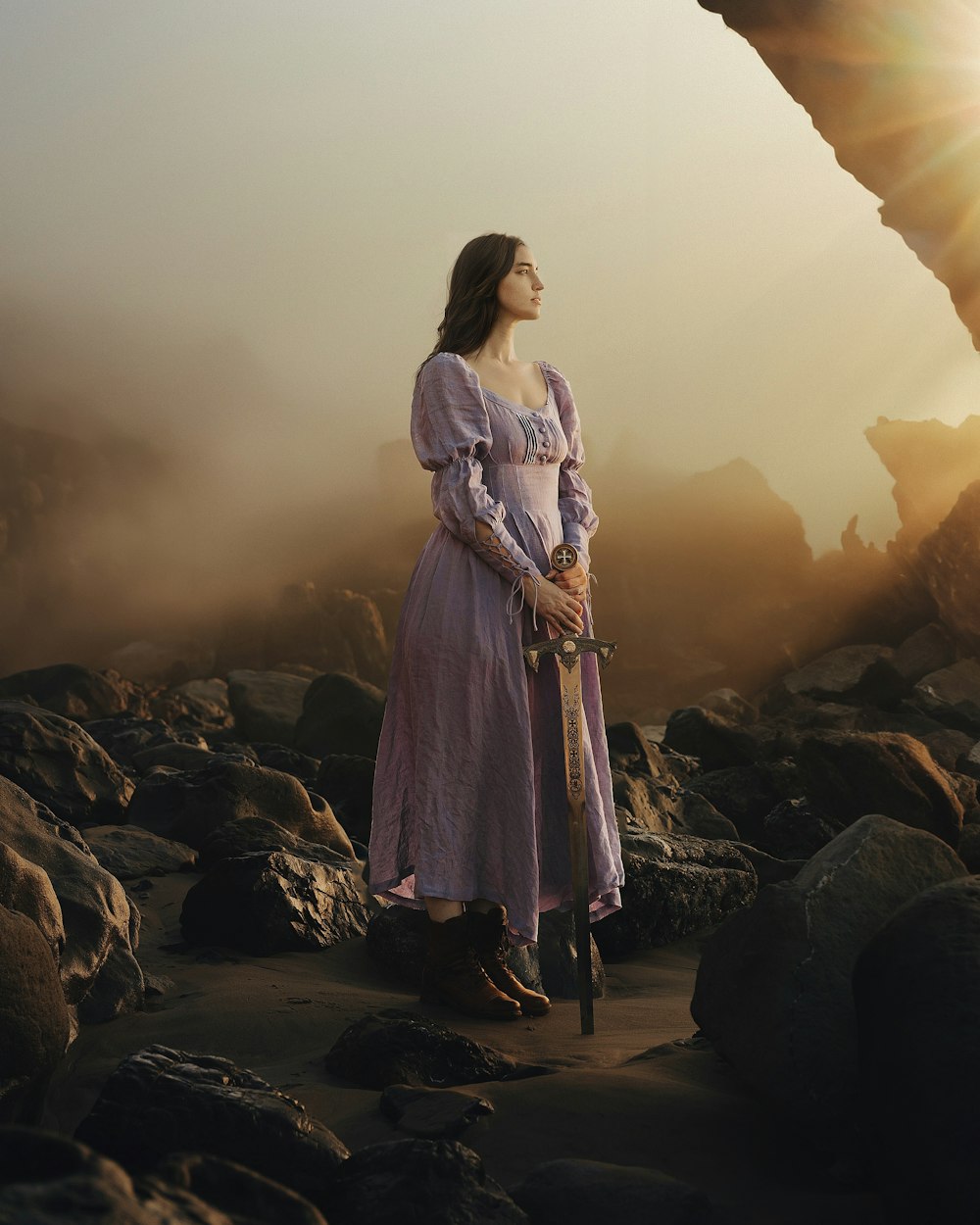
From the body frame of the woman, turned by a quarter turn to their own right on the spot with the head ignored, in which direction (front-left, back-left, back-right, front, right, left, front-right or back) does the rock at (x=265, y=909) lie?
right

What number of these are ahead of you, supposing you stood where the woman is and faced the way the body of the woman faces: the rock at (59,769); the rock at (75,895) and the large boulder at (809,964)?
1

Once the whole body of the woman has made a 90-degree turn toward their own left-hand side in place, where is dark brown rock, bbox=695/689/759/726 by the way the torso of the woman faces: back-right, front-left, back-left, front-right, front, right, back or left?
front-left

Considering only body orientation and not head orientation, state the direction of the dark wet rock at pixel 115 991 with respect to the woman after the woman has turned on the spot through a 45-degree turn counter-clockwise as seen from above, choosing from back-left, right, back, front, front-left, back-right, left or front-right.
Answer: back

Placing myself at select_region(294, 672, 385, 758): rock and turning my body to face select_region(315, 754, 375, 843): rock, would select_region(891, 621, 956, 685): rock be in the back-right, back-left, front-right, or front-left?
back-left

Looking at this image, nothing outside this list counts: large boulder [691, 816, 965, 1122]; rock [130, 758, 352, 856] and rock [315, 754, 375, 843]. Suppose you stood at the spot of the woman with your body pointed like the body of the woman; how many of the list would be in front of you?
1

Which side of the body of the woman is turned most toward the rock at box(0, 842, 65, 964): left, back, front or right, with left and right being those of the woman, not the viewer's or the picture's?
right

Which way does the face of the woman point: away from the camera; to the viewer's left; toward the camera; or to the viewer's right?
to the viewer's right

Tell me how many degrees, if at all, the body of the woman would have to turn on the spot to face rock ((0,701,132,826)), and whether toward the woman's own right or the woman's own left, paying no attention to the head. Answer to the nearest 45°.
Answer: approximately 180°

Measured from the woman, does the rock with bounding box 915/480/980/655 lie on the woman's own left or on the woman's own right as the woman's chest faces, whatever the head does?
on the woman's own left

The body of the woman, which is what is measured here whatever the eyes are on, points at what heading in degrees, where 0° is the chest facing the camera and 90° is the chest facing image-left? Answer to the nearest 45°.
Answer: approximately 315°
